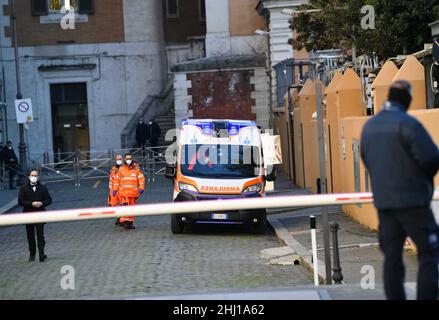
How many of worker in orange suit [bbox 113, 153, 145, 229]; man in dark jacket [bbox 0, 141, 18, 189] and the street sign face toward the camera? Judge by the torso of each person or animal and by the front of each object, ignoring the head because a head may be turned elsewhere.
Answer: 3

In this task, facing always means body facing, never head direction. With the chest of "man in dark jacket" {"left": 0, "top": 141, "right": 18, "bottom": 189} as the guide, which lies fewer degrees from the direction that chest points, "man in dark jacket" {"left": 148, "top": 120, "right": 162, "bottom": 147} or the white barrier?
the white barrier

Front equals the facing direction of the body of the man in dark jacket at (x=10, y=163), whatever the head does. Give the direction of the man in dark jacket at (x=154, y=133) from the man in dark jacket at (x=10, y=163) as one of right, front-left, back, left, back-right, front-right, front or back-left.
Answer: back-left

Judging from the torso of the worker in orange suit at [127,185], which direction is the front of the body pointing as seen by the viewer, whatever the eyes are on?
toward the camera

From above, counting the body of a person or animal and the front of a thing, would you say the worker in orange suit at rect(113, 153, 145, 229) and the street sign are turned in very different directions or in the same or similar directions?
same or similar directions

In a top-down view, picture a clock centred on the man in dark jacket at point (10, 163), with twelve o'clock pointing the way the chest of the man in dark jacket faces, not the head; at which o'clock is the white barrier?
The white barrier is roughly at 12 o'clock from the man in dark jacket.

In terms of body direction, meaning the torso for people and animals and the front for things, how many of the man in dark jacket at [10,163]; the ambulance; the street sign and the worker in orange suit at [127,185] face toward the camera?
4

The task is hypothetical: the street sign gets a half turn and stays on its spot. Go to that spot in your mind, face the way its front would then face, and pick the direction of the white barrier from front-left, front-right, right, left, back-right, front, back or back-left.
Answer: back

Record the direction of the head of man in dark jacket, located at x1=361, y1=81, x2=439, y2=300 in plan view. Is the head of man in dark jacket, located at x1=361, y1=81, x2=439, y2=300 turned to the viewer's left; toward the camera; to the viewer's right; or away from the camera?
away from the camera

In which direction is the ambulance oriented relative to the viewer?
toward the camera

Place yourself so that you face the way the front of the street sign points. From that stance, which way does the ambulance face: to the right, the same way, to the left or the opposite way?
the same way

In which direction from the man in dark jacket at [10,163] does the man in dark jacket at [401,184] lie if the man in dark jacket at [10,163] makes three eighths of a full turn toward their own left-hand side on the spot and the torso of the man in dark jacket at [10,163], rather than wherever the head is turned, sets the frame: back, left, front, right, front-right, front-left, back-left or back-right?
back-right

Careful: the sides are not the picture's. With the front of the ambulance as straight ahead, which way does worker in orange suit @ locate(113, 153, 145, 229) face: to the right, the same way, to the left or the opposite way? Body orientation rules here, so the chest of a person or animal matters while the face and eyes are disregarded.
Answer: the same way

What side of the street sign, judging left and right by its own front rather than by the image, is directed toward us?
front

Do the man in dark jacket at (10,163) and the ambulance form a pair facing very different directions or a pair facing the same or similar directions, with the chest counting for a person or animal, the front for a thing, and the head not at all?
same or similar directions

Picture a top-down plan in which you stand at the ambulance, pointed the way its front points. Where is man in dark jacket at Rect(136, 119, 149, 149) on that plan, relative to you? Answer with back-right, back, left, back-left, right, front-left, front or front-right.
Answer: back
